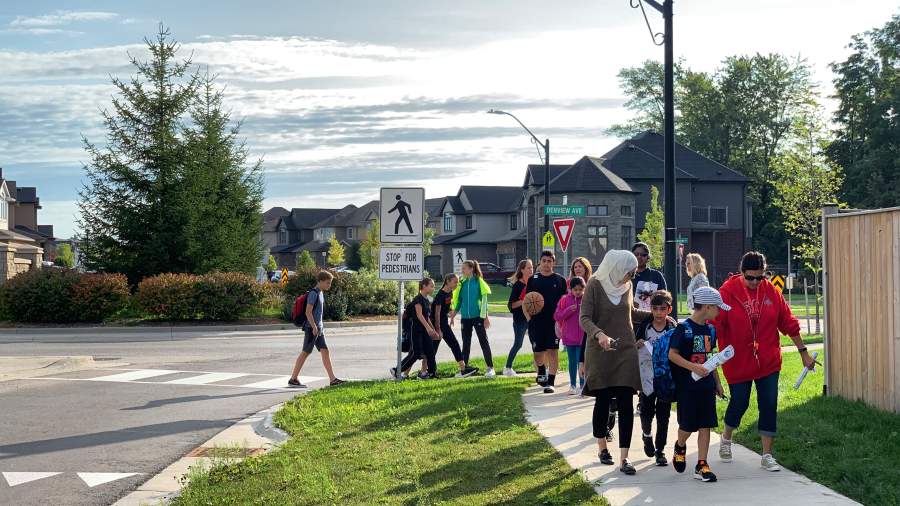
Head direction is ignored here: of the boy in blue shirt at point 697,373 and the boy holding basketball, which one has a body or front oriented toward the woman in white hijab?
the boy holding basketball

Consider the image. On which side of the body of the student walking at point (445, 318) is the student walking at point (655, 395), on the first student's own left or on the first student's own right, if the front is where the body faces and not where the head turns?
on the first student's own right

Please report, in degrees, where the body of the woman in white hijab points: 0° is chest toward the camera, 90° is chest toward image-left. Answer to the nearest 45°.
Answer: approximately 315°

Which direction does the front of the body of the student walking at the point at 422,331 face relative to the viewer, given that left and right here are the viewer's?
facing to the right of the viewer

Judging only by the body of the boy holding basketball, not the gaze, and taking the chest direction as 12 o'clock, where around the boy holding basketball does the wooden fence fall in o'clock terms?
The wooden fence is roughly at 10 o'clock from the boy holding basketball.

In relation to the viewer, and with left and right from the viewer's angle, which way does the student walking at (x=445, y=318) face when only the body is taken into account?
facing to the right of the viewer

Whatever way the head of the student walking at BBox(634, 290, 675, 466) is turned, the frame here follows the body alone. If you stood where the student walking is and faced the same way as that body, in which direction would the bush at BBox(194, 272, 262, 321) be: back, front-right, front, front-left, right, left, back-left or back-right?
back-right

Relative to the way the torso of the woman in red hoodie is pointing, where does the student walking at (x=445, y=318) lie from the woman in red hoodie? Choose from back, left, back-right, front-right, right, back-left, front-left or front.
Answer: back-right

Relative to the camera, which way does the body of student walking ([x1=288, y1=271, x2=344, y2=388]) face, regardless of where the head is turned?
to the viewer's right
